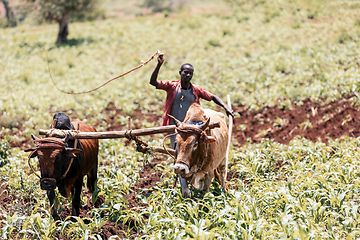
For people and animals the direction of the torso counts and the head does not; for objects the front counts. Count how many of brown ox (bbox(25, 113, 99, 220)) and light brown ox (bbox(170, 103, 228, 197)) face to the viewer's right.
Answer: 0

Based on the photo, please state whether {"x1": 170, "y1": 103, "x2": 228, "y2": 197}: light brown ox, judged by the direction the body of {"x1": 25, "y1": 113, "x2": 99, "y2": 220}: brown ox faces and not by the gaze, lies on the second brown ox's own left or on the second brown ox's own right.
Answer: on the second brown ox's own left

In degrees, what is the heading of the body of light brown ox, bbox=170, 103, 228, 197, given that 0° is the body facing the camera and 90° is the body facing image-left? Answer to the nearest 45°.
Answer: approximately 45°

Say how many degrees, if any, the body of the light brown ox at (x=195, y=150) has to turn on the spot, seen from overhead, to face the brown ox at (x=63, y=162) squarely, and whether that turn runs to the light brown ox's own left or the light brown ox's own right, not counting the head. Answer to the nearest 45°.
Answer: approximately 45° to the light brown ox's own right
